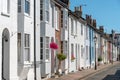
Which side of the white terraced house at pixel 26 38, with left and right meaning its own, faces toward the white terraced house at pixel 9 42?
right

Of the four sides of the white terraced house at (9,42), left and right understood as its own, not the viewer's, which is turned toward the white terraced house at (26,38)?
left
